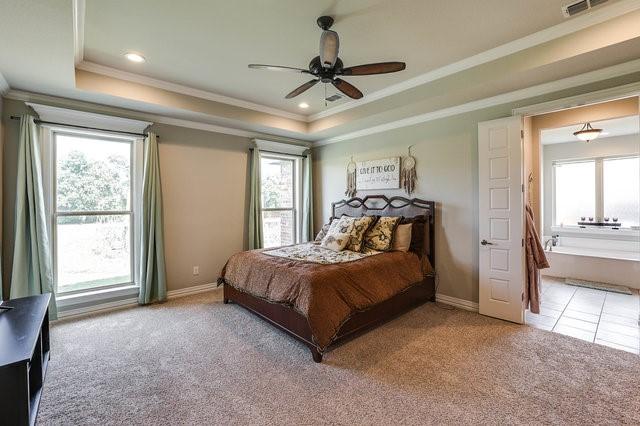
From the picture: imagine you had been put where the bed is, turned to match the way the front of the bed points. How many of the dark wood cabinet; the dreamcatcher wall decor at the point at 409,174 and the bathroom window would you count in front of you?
1

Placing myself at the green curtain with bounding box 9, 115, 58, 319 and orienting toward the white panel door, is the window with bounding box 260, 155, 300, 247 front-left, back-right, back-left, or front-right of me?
front-left

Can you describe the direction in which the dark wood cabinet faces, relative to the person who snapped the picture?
facing to the right of the viewer

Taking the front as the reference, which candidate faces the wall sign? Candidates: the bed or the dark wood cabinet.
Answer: the dark wood cabinet

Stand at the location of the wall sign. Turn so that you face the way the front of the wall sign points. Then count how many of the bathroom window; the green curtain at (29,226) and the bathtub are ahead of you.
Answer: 1

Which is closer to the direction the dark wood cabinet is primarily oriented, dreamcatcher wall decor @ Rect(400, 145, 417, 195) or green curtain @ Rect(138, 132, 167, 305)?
the dreamcatcher wall decor

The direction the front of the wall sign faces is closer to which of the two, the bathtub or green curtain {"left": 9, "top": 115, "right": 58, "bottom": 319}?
the green curtain

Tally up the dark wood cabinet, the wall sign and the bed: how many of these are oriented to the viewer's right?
1

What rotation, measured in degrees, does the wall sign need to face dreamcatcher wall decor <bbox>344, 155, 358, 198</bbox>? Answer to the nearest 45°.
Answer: approximately 90° to its right

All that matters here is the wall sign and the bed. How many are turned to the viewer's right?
0

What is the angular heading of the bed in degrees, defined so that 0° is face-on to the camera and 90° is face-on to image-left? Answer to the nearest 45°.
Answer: approximately 45°

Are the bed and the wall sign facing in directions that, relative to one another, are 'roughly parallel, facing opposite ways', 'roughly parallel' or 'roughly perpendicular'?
roughly parallel

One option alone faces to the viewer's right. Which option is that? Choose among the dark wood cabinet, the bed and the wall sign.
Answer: the dark wood cabinet
